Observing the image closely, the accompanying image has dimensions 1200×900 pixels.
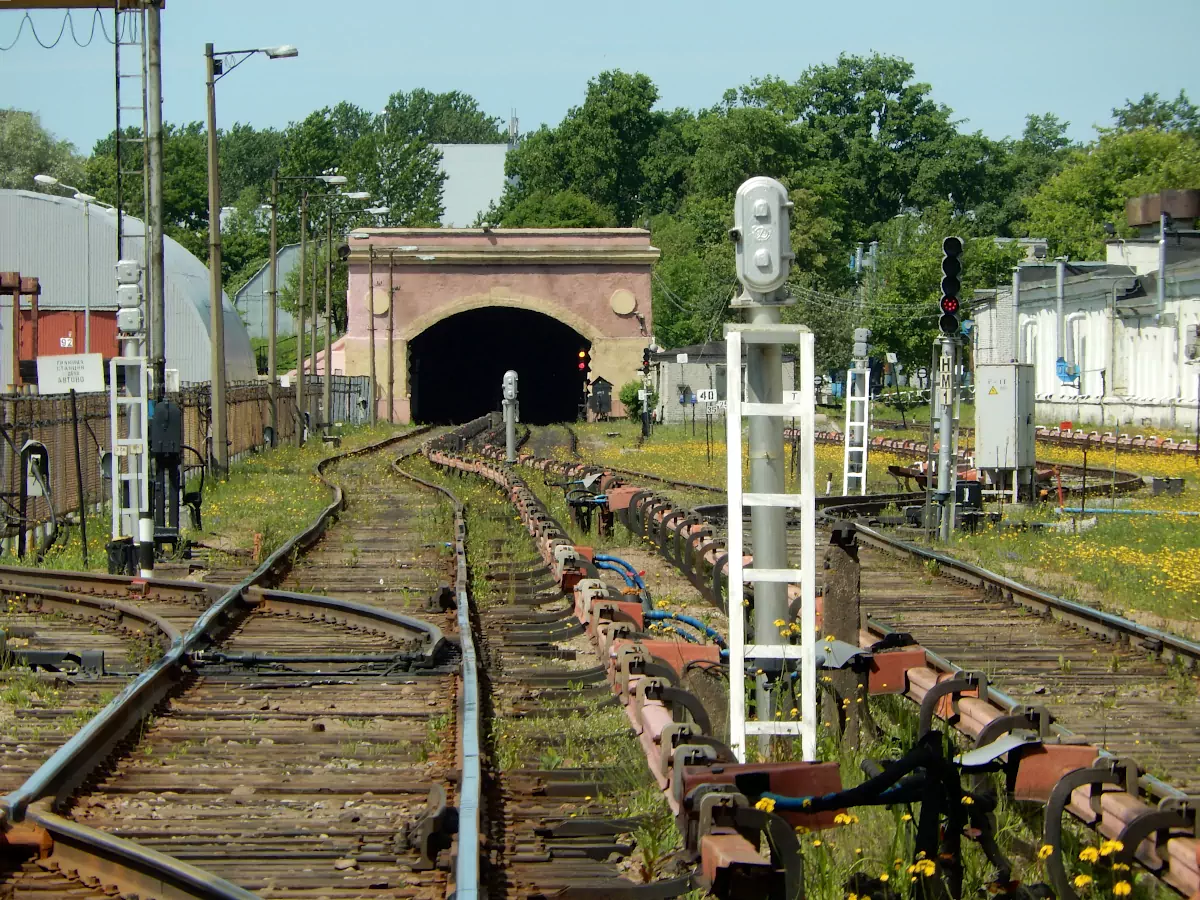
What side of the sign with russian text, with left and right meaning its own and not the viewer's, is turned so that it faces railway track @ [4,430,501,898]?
front

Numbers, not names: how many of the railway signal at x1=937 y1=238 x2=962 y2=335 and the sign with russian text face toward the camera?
2

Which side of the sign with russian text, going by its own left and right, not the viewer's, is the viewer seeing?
front

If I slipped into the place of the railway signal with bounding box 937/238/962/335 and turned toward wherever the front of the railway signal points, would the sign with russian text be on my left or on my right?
on my right

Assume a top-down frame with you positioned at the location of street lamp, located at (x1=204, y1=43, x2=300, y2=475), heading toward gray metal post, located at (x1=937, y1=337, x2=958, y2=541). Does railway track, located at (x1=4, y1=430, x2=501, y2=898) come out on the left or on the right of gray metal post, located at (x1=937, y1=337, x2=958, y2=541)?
right

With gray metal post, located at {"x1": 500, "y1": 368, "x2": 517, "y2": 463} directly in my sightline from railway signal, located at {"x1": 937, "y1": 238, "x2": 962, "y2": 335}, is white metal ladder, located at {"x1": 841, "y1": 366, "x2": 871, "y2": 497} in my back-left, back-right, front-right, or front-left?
front-right

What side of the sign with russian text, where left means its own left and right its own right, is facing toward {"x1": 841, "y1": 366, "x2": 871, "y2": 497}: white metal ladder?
left

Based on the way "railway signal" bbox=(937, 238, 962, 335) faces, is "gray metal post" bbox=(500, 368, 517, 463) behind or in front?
behind

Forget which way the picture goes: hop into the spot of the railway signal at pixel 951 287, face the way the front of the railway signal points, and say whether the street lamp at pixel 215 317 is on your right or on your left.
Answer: on your right

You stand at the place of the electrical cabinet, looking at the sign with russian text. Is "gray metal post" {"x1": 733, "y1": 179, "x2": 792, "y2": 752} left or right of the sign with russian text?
left

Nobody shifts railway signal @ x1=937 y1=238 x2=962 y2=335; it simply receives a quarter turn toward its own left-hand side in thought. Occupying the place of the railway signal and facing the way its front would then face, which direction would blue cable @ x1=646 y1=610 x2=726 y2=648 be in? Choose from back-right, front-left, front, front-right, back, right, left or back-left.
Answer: right

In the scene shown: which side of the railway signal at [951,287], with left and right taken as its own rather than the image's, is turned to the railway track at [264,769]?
front

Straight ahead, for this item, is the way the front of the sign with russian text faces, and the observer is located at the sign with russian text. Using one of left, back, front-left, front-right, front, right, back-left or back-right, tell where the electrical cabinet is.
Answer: left

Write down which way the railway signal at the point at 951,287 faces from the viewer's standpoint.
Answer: facing the viewer

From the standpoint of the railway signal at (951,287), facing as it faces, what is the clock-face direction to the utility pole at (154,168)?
The utility pole is roughly at 3 o'clock from the railway signal.

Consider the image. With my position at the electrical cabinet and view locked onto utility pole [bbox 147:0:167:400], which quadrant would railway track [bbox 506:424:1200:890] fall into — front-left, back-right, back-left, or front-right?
front-left
